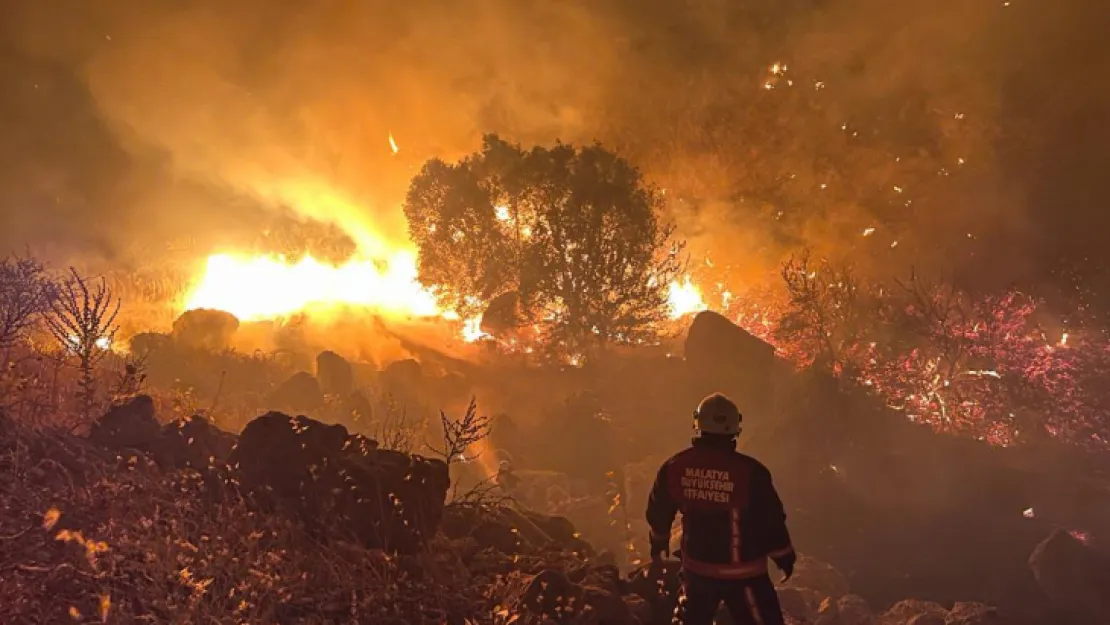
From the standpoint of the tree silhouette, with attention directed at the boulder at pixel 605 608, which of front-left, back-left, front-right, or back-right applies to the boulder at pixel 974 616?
front-left

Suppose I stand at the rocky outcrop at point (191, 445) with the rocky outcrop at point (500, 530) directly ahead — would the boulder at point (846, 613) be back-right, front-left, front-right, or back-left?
front-left

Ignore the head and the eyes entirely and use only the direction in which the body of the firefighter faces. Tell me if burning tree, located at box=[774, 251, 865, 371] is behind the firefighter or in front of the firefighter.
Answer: in front

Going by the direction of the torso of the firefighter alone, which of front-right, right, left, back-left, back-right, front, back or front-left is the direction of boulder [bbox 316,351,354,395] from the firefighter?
front-left

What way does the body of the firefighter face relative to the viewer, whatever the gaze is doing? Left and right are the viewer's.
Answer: facing away from the viewer

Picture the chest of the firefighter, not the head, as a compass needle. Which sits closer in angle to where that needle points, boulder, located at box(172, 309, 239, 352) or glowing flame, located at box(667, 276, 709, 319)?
the glowing flame

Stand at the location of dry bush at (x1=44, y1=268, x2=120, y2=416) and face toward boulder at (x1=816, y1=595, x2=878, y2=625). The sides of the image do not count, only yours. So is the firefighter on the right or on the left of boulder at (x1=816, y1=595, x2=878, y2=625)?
right

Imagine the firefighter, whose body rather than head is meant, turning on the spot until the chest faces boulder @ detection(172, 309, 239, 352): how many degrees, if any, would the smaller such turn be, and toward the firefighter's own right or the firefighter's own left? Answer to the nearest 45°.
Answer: approximately 45° to the firefighter's own left

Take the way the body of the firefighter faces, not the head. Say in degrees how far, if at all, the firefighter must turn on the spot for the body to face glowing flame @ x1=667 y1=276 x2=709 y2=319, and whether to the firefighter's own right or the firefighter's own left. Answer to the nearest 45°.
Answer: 0° — they already face it

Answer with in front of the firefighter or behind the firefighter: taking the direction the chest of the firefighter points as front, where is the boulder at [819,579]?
in front

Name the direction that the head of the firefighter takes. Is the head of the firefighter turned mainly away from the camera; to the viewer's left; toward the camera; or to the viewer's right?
away from the camera
